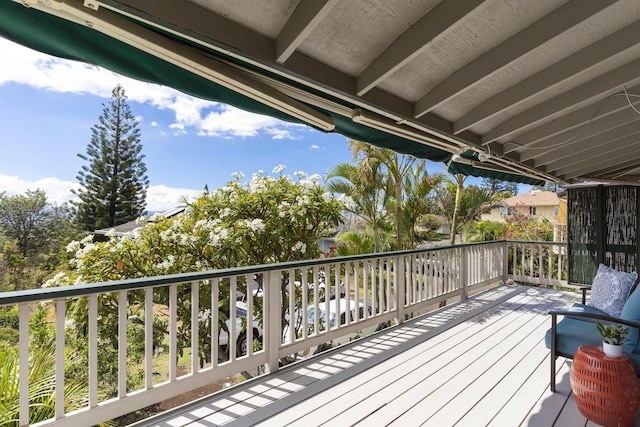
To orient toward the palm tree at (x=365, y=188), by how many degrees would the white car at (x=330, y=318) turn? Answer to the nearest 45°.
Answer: approximately 135° to its right

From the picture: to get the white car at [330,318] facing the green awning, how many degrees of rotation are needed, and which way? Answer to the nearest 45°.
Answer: approximately 45° to its left

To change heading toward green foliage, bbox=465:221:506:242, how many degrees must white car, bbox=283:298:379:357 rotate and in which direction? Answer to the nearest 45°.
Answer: approximately 180°

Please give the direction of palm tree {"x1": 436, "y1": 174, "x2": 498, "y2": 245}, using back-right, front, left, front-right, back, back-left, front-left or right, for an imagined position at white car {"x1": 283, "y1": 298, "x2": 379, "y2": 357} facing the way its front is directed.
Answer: back

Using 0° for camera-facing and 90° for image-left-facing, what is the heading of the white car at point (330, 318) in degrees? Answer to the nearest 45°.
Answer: approximately 45°

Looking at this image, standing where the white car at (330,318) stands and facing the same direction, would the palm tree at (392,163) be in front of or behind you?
behind

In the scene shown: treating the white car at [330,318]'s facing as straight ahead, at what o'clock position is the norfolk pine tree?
The norfolk pine tree is roughly at 3 o'clock from the white car.

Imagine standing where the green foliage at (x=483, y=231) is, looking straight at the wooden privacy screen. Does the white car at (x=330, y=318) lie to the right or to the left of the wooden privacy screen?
right
